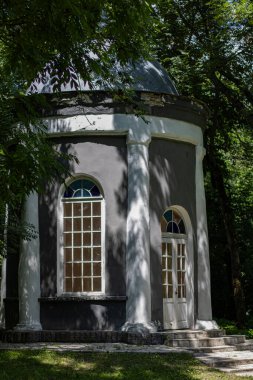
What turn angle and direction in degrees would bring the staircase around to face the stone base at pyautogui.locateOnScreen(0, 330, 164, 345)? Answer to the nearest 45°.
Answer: approximately 135° to its right

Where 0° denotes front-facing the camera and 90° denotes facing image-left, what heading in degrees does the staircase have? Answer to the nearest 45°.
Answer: approximately 315°
